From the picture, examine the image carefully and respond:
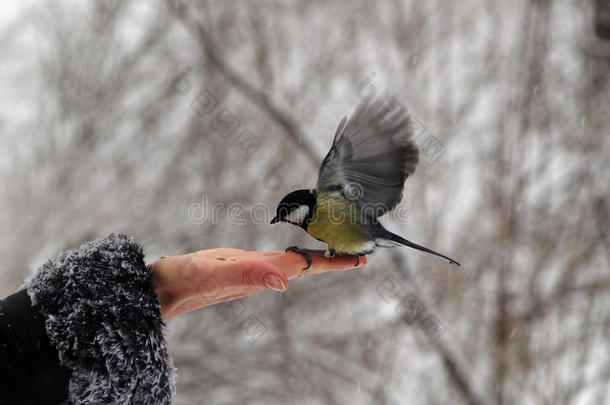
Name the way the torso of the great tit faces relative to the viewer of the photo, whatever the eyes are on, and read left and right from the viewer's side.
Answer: facing to the left of the viewer
